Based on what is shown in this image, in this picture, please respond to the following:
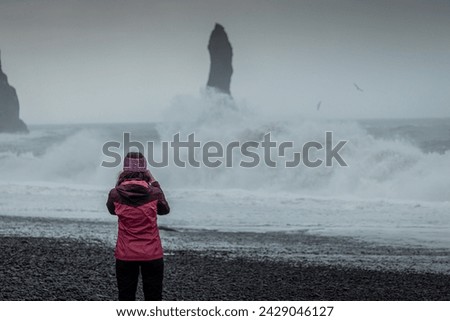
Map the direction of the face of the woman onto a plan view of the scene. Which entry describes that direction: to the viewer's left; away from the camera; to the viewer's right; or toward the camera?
away from the camera

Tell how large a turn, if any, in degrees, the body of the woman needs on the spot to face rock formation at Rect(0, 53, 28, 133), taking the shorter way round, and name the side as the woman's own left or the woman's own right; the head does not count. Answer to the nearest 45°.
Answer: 0° — they already face it

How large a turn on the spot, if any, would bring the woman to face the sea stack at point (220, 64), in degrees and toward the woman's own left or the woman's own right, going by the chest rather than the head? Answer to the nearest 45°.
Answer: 0° — they already face it

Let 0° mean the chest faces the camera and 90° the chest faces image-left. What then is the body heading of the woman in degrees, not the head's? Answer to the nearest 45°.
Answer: approximately 180°
